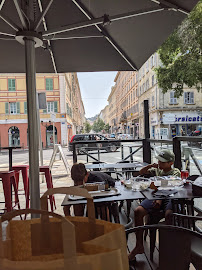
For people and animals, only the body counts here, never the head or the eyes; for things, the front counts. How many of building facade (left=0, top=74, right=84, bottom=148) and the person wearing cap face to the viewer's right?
0

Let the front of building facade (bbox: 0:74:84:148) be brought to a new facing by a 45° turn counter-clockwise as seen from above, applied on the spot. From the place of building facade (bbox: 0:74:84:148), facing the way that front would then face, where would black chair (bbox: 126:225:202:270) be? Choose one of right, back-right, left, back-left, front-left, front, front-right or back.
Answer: front-right

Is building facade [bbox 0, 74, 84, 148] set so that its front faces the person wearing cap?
yes

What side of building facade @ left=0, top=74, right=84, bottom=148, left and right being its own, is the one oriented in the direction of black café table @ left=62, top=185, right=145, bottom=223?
front

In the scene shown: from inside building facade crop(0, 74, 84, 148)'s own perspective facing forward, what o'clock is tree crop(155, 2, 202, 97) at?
The tree is roughly at 11 o'clock from the building facade.

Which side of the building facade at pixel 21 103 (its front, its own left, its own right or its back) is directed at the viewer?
front
